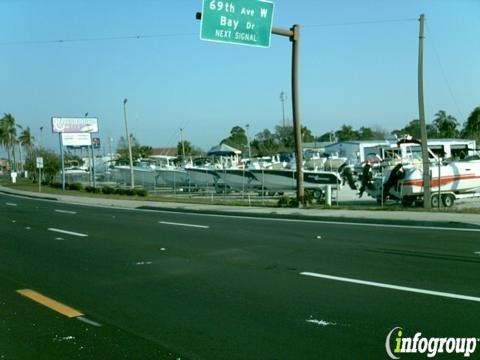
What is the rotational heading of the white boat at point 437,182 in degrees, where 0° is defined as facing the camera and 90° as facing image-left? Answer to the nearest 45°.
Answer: approximately 270°

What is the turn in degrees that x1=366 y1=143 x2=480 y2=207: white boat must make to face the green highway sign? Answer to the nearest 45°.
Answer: approximately 135° to its right

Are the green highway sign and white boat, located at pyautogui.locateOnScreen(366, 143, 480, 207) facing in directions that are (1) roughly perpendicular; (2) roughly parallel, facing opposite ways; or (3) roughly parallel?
roughly perpendicular

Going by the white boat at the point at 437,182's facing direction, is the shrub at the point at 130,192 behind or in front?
behind

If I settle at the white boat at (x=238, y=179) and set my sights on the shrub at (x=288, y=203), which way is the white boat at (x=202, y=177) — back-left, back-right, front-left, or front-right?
back-right

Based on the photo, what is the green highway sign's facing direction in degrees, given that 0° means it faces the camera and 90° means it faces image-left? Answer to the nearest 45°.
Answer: approximately 0°

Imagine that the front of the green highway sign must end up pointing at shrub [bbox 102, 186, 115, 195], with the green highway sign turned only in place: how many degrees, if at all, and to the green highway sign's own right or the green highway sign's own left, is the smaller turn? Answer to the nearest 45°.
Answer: approximately 135° to the green highway sign's own right

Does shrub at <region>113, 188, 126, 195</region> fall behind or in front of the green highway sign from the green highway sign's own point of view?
behind

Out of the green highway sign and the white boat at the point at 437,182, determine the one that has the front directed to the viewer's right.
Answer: the white boat
